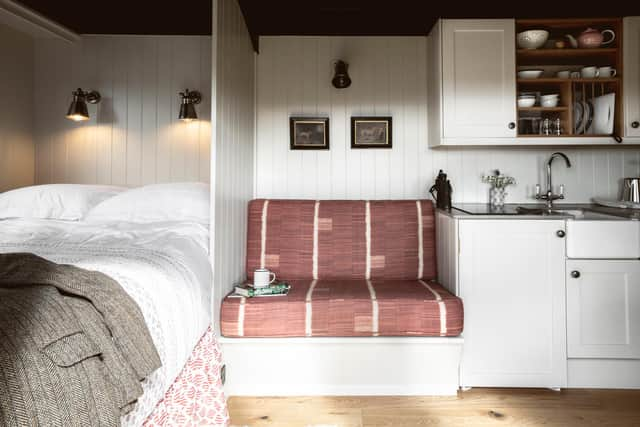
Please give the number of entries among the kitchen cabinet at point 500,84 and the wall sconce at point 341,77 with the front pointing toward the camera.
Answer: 2

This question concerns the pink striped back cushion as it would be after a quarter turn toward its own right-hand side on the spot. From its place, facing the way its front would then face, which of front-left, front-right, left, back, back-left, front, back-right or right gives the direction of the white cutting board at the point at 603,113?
back

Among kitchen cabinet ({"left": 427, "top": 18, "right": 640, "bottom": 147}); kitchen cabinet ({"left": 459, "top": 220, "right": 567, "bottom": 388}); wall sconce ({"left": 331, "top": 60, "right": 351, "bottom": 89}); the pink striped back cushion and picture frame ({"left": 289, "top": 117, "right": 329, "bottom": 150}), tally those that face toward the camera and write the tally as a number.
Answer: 5

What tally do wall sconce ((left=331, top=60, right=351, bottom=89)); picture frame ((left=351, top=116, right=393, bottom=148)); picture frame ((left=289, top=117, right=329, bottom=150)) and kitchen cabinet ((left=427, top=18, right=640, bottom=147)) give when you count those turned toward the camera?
4

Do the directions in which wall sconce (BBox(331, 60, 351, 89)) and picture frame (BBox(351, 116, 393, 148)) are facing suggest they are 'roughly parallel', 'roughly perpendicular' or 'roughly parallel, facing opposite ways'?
roughly parallel

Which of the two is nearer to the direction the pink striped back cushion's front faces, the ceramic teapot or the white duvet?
the white duvet

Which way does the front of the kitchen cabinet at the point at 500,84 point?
toward the camera

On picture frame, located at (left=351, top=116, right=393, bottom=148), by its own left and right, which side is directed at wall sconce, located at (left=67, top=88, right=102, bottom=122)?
right

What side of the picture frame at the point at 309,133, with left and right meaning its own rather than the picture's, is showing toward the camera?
front

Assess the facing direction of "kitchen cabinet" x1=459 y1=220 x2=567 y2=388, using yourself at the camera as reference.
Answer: facing the viewer

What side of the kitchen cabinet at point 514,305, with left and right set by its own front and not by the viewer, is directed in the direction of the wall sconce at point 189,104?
right

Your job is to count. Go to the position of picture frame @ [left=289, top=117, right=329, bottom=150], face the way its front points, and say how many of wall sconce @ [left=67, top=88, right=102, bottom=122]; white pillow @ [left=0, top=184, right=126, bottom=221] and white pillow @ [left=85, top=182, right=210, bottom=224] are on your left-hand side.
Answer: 0

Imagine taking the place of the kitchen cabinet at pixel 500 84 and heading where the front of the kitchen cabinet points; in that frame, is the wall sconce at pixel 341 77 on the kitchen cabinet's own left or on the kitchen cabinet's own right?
on the kitchen cabinet's own right

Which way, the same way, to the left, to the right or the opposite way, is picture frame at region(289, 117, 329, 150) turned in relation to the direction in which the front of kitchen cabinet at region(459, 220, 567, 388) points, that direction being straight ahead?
the same way

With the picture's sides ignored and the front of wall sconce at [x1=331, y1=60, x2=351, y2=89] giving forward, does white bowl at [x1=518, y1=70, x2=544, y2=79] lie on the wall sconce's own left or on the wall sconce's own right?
on the wall sconce's own left

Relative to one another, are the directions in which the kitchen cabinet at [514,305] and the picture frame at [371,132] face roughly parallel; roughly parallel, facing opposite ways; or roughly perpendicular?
roughly parallel
